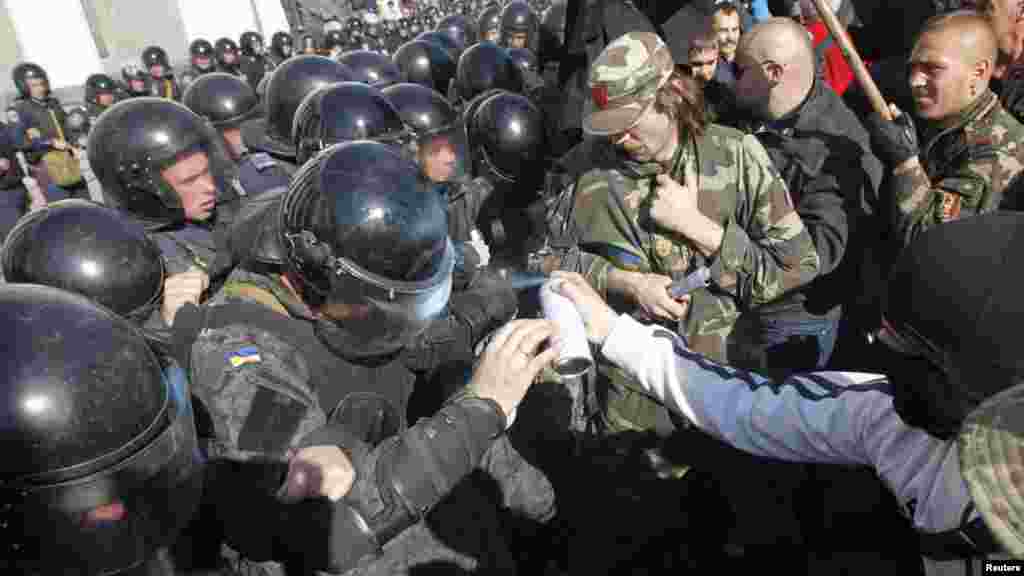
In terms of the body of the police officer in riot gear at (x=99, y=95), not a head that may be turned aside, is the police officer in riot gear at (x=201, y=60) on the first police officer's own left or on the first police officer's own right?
on the first police officer's own left

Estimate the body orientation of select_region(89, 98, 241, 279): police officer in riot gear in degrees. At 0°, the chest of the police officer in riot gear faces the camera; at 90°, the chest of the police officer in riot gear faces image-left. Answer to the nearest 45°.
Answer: approximately 315°

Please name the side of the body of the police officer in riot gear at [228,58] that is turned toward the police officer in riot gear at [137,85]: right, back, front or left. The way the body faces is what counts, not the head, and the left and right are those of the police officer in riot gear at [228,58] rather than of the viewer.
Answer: right

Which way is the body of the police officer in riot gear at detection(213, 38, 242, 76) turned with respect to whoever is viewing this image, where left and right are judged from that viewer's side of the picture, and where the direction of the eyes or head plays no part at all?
facing the viewer and to the right of the viewer

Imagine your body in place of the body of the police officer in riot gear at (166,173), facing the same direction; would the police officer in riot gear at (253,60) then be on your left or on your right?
on your left

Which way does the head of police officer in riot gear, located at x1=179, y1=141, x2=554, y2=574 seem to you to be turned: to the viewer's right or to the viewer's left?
to the viewer's right

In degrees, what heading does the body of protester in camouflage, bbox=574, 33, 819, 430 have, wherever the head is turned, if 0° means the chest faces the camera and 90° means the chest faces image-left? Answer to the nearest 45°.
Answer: approximately 45°

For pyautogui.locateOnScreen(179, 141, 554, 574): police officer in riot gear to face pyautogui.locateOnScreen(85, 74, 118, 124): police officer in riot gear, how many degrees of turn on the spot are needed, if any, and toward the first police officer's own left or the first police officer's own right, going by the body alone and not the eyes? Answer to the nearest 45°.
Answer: approximately 135° to the first police officer's own left
